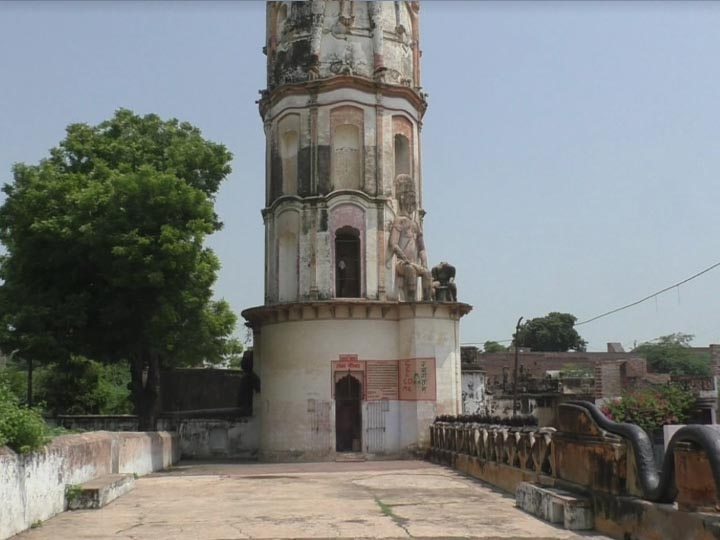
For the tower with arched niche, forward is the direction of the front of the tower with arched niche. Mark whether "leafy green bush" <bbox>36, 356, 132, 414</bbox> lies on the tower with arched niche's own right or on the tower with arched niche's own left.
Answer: on the tower with arched niche's own right

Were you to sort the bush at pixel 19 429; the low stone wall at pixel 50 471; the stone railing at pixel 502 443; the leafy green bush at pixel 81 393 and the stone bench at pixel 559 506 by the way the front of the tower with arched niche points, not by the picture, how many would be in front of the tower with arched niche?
4

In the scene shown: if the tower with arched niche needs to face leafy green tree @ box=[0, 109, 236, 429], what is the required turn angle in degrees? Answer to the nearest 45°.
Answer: approximately 45° to its right

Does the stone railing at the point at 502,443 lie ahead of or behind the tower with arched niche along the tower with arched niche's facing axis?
ahead

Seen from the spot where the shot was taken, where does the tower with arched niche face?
facing the viewer

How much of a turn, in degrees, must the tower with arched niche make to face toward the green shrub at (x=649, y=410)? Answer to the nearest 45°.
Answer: approximately 45° to its left

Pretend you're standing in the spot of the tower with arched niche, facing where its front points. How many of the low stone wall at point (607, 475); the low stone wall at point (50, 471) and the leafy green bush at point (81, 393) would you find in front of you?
2
